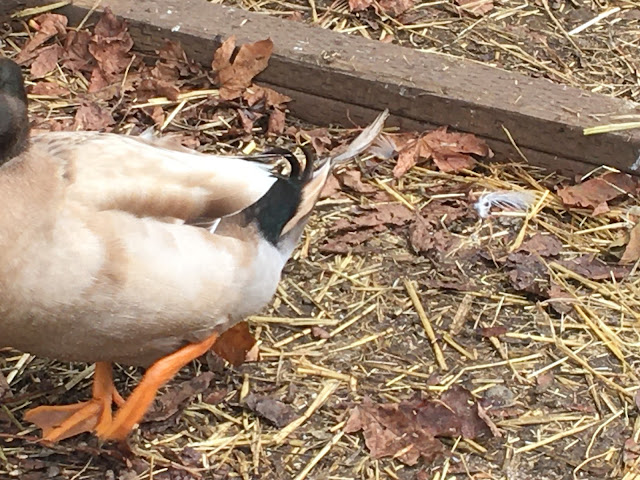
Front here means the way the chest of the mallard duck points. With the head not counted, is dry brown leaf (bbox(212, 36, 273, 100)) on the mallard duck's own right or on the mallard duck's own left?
on the mallard duck's own right

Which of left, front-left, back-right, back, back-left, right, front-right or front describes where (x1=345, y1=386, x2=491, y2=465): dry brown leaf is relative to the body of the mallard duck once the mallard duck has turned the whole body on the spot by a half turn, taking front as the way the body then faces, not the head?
front

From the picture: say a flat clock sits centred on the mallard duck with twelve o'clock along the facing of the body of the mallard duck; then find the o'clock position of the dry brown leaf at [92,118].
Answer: The dry brown leaf is roughly at 3 o'clock from the mallard duck.

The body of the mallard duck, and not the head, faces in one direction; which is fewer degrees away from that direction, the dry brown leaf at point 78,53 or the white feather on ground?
the dry brown leaf

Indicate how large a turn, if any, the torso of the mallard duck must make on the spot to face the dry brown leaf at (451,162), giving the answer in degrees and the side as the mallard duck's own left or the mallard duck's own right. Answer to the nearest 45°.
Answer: approximately 135° to the mallard duck's own right

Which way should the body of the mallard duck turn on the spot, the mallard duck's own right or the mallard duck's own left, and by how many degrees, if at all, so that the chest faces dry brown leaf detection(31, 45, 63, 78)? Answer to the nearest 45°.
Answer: approximately 90° to the mallard duck's own right

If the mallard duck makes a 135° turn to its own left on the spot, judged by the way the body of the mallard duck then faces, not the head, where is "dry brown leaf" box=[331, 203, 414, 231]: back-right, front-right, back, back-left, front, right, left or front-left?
left

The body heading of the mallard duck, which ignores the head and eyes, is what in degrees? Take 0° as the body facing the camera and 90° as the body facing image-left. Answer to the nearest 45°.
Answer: approximately 90°

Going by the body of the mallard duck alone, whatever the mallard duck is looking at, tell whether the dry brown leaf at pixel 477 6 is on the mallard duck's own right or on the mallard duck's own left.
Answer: on the mallard duck's own right

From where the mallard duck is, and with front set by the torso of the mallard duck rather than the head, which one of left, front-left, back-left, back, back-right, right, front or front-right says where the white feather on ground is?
back-right

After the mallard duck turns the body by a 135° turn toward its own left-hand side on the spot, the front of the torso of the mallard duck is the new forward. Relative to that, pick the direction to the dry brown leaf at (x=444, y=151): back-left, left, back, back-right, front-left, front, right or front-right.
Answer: left

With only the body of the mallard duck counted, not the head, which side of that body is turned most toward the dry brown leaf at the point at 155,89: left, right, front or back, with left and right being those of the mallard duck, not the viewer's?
right
